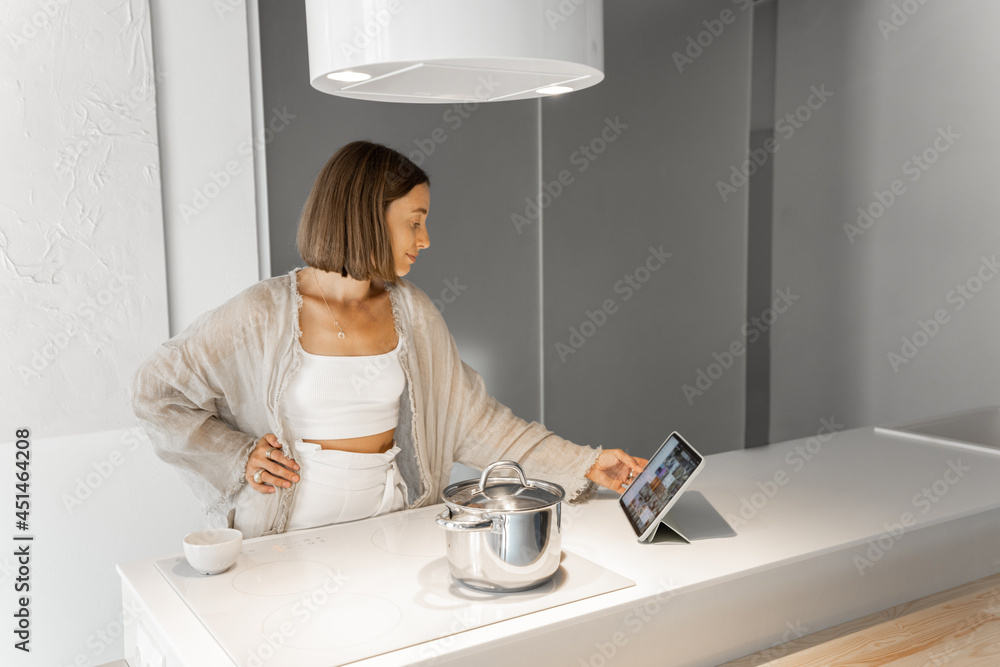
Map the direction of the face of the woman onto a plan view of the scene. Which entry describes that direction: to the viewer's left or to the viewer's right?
to the viewer's right

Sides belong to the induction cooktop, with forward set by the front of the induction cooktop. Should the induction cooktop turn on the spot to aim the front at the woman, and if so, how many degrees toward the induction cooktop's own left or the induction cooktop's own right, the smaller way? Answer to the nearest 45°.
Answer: approximately 45° to the induction cooktop's own right

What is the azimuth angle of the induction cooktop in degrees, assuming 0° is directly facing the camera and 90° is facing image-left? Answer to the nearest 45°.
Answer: approximately 135°
